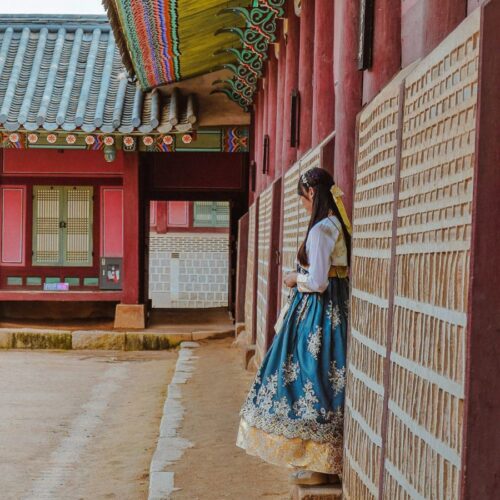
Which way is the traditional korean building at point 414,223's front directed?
to the viewer's left

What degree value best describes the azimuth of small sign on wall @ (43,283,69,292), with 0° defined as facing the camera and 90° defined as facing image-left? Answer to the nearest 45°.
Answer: approximately 0°

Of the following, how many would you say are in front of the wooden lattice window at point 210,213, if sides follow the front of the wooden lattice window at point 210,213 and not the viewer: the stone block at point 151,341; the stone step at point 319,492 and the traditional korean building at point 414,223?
3
